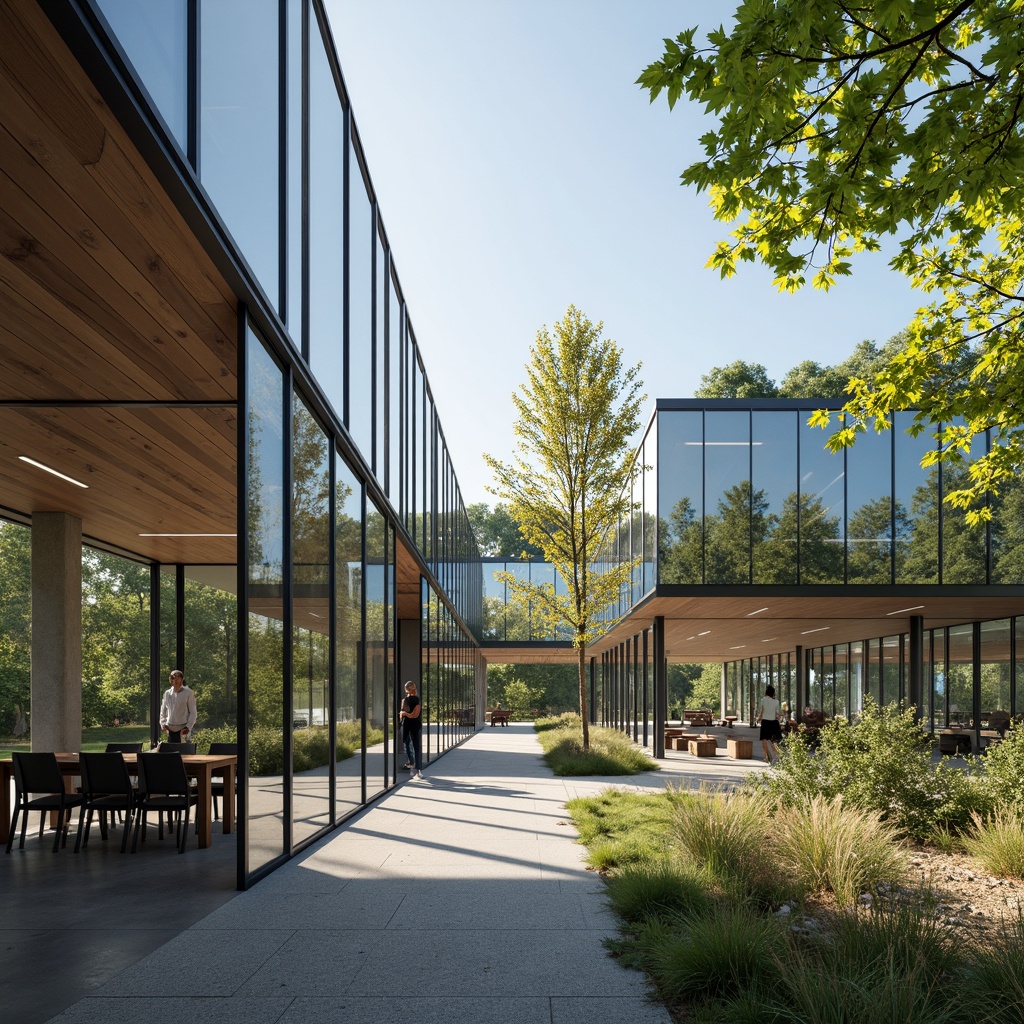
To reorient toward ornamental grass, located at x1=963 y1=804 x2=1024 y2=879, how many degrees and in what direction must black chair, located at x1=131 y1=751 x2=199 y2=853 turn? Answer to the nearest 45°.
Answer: approximately 135° to its right

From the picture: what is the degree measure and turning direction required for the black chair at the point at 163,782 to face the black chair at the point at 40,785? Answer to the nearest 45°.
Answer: approximately 45° to its left

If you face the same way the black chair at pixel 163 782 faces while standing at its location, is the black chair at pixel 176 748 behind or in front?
in front

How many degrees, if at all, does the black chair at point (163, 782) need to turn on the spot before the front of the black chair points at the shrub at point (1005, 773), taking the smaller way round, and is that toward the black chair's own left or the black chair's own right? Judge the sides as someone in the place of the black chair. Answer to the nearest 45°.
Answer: approximately 90° to the black chair's own right

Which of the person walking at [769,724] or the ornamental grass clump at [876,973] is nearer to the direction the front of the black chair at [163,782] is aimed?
the person walking

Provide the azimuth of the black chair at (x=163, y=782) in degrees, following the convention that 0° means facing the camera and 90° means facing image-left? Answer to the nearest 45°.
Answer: approximately 180°

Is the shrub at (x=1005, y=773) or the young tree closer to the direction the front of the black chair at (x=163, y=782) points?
the young tree

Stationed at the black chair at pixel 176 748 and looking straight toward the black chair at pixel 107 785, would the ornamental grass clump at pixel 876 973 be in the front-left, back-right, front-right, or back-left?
front-left

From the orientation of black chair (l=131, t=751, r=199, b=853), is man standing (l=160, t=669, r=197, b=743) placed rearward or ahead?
ahead
